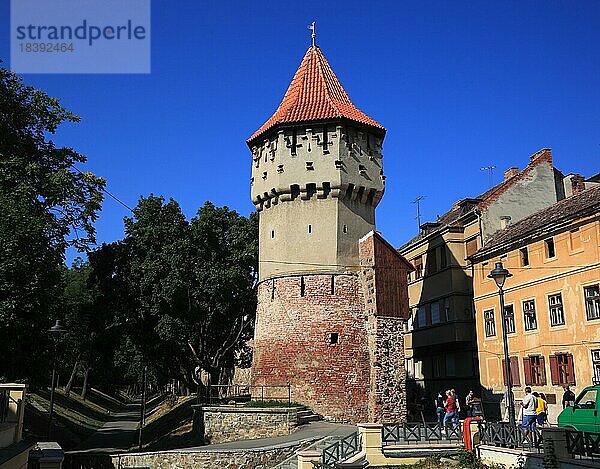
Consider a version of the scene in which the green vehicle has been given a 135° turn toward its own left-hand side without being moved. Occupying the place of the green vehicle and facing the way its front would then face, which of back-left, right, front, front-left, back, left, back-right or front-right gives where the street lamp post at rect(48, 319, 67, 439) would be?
back-right

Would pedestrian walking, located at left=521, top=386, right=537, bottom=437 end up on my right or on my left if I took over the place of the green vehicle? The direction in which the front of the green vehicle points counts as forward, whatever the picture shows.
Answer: on my right

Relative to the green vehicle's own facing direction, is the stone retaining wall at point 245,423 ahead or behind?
ahead

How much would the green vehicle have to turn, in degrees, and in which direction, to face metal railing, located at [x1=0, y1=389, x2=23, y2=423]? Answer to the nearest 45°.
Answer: approximately 45° to its left

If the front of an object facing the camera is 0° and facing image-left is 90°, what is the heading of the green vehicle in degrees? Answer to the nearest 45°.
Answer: approximately 90°

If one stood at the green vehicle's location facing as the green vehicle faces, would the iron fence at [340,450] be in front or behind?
in front

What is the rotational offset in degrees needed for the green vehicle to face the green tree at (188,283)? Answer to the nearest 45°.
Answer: approximately 45° to its right

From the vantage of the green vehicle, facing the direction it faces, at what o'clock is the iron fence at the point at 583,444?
The iron fence is roughly at 9 o'clock from the green vehicle.

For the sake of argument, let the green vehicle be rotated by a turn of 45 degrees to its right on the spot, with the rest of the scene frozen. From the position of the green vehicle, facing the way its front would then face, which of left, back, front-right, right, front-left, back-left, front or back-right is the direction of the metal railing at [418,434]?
front

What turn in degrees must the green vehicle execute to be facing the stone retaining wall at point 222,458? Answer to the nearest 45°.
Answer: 0° — it already faces it
